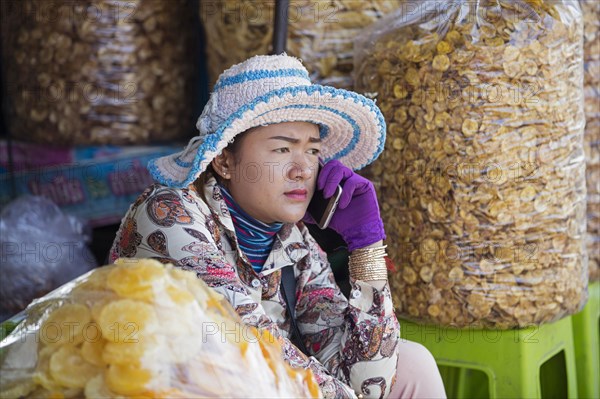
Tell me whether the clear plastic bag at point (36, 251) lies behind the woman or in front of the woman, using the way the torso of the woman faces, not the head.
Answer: behind

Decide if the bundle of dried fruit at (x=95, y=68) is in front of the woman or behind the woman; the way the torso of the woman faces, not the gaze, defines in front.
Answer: behind

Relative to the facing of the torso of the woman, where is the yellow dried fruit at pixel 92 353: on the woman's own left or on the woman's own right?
on the woman's own right

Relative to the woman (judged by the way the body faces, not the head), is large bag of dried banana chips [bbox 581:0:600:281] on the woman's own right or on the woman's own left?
on the woman's own left

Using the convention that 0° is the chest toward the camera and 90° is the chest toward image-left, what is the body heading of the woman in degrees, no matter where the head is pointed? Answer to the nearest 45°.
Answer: approximately 315°

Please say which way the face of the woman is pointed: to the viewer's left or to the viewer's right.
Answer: to the viewer's right
